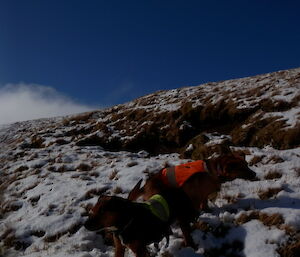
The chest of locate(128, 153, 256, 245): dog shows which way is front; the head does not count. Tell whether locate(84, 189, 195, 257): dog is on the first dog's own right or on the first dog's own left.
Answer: on the first dog's own right

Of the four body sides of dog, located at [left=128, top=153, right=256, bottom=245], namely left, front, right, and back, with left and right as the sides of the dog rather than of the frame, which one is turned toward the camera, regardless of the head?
right
